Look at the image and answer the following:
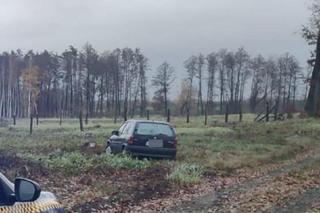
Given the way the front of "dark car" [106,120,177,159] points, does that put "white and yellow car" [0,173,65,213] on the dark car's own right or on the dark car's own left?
on the dark car's own left

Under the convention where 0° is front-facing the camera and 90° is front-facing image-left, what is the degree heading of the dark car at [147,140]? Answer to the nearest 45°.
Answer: approximately 135°

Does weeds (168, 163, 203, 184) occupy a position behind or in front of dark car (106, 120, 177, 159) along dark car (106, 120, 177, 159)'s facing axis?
behind
